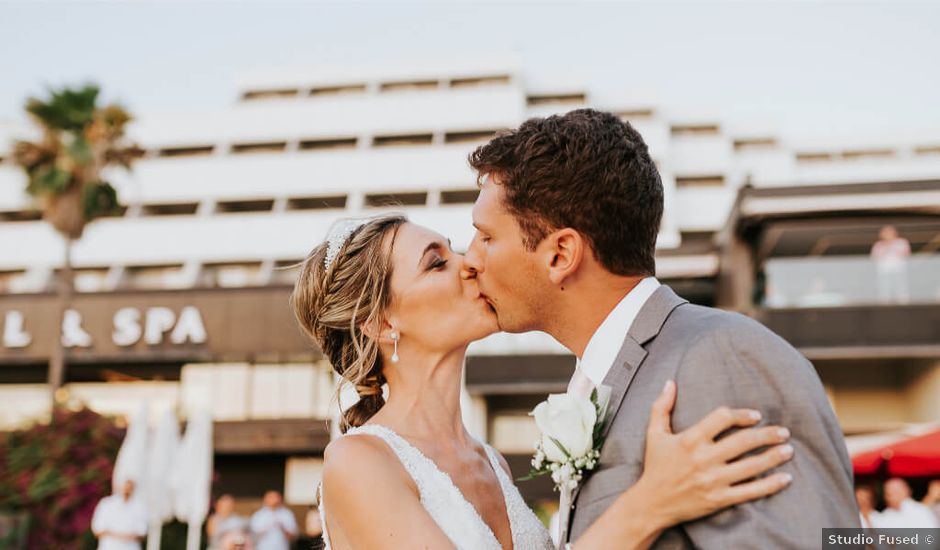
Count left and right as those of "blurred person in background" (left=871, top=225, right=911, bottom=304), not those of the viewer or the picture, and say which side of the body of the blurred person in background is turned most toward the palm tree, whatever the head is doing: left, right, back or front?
right

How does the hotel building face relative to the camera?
toward the camera

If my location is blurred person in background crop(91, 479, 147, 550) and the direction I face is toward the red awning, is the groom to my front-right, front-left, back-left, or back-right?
front-right

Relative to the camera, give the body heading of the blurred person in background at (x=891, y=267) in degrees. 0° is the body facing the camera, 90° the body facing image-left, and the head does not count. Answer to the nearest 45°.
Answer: approximately 0°

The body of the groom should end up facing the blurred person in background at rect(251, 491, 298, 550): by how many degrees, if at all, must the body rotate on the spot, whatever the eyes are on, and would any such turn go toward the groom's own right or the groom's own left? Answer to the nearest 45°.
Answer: approximately 45° to the groom's own right

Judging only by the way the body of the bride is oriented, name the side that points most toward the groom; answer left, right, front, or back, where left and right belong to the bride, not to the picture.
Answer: front

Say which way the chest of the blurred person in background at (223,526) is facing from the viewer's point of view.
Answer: toward the camera

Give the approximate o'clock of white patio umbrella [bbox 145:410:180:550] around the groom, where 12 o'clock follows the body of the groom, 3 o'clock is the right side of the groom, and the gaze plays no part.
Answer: The white patio umbrella is roughly at 2 o'clock from the groom.

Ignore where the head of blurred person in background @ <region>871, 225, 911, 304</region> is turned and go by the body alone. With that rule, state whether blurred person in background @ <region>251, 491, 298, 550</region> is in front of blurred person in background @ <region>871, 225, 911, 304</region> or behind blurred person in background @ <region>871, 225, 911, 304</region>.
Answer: in front

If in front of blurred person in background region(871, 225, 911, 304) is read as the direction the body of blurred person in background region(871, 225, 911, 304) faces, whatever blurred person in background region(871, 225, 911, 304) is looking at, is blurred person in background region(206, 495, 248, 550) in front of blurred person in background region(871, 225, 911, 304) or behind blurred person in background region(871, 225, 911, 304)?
in front

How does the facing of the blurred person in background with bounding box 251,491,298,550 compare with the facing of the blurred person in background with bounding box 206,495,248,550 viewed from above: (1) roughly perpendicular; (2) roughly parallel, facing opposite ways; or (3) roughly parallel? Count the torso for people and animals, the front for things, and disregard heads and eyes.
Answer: roughly parallel

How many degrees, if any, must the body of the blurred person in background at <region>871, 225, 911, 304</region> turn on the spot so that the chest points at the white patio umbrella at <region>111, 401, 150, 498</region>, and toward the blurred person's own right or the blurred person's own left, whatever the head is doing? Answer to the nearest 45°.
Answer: approximately 45° to the blurred person's own right

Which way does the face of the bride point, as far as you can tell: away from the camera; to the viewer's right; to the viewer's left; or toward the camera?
to the viewer's right

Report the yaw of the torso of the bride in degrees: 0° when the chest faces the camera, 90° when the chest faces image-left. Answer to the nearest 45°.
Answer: approximately 315°

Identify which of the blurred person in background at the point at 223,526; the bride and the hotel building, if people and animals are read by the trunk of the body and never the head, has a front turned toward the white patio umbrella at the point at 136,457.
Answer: the hotel building

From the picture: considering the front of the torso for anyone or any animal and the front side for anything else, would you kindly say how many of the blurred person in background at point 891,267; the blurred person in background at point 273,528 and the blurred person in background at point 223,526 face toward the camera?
3
